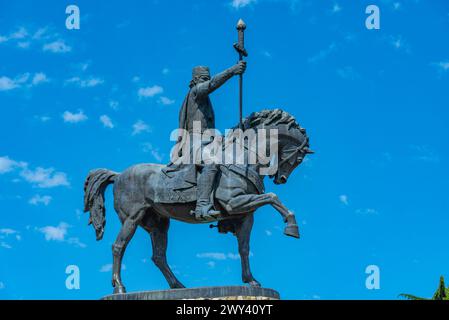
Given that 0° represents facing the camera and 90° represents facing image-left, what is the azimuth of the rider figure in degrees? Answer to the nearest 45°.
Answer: approximately 270°

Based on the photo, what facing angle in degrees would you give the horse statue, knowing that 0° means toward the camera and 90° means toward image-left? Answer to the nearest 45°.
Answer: approximately 270°
